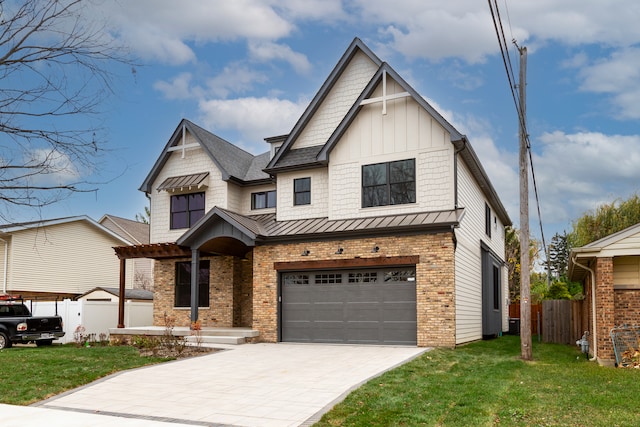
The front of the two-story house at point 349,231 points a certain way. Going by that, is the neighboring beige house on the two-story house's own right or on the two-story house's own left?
on the two-story house's own right

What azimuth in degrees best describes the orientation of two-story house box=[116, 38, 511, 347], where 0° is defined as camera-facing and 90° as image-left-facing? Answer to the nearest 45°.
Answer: approximately 45°

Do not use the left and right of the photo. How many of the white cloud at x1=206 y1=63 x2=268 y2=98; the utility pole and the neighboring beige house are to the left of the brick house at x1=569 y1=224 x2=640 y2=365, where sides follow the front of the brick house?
0

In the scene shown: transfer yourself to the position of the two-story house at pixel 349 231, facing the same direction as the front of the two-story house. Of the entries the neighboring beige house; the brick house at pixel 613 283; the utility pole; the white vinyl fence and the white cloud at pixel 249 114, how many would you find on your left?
2

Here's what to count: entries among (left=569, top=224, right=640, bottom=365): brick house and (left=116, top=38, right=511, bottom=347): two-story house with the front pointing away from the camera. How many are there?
0

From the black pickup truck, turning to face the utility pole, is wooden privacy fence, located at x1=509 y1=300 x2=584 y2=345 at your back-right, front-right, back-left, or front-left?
front-left

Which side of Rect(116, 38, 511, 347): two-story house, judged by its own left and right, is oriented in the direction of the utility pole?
left

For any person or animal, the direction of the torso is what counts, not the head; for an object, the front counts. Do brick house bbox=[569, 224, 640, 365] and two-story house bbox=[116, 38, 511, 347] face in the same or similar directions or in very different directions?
same or similar directions

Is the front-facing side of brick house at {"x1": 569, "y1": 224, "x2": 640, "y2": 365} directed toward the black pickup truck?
no

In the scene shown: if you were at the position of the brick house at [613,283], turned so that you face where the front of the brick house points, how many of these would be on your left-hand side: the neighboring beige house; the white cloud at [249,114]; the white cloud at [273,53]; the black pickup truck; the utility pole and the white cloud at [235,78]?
0

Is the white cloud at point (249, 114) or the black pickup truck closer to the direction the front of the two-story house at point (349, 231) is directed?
the black pickup truck

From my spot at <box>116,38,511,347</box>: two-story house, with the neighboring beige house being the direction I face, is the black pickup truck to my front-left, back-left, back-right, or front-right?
front-left

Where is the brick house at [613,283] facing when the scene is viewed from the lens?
facing the viewer

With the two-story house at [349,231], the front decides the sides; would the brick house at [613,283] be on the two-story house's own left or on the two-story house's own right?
on the two-story house's own left

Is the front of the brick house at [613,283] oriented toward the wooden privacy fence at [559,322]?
no

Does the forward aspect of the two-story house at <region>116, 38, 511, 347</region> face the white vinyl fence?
no
